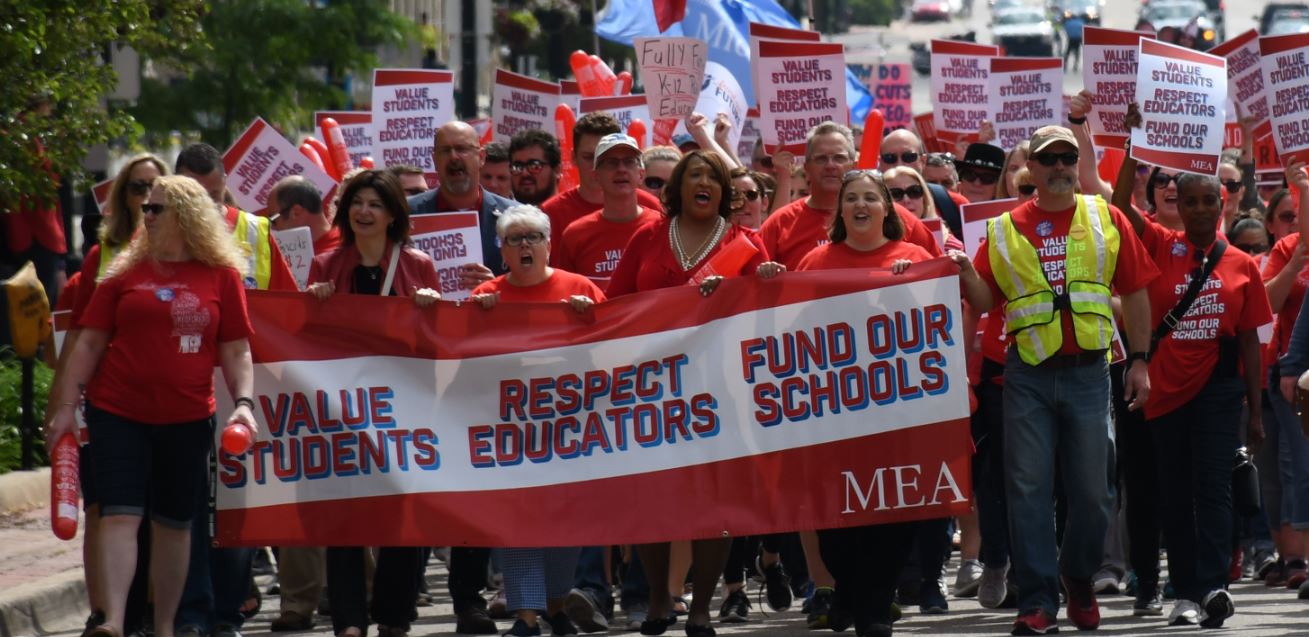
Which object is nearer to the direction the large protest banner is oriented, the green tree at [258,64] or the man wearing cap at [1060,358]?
the man wearing cap

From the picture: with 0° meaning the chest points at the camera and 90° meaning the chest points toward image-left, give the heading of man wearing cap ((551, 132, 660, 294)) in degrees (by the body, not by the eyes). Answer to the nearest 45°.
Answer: approximately 0°

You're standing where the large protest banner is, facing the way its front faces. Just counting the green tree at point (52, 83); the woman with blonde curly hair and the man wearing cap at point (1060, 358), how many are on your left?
1

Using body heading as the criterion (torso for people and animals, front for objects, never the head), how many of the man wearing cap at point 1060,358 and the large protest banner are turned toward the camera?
2
